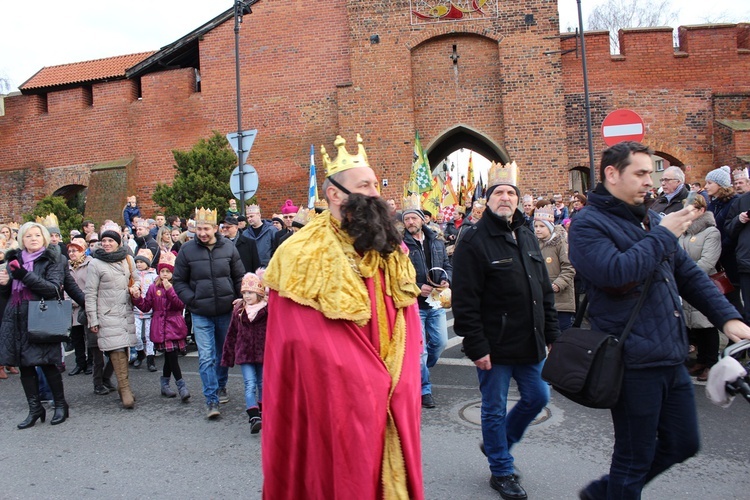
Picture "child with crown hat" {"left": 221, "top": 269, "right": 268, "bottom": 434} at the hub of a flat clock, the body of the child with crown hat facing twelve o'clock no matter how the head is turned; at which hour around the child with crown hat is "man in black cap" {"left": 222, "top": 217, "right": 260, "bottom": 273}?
The man in black cap is roughly at 6 o'clock from the child with crown hat.

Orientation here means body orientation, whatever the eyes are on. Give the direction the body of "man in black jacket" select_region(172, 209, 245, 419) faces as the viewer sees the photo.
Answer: toward the camera

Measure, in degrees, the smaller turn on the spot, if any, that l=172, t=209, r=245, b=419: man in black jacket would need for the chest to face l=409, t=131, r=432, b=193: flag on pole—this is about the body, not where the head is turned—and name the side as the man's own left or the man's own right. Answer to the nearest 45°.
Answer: approximately 135° to the man's own left

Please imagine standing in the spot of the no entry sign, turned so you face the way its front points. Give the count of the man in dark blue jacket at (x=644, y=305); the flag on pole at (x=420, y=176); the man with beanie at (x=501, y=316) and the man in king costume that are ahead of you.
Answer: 3

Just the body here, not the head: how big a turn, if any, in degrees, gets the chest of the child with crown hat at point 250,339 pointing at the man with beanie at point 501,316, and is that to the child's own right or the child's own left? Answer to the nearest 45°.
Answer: approximately 45° to the child's own left

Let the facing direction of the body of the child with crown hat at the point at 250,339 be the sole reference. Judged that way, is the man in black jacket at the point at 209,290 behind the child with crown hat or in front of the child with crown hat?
behind

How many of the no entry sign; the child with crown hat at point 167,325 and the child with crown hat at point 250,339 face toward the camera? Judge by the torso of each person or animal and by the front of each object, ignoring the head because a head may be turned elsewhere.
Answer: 3

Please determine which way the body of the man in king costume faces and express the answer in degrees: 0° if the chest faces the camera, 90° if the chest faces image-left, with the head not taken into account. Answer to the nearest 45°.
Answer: approximately 315°

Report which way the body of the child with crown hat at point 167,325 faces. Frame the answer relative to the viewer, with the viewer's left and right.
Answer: facing the viewer

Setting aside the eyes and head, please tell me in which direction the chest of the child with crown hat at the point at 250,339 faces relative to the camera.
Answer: toward the camera

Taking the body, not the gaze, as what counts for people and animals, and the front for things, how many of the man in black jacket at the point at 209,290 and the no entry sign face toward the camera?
2

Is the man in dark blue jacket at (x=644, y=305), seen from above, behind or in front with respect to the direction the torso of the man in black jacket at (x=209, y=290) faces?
in front

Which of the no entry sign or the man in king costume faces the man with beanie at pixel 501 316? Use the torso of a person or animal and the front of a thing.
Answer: the no entry sign

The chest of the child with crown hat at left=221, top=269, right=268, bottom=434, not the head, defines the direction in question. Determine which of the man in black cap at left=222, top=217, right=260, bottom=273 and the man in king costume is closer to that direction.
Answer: the man in king costume

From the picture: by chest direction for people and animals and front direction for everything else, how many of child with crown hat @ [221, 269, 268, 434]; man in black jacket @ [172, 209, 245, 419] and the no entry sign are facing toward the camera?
3
